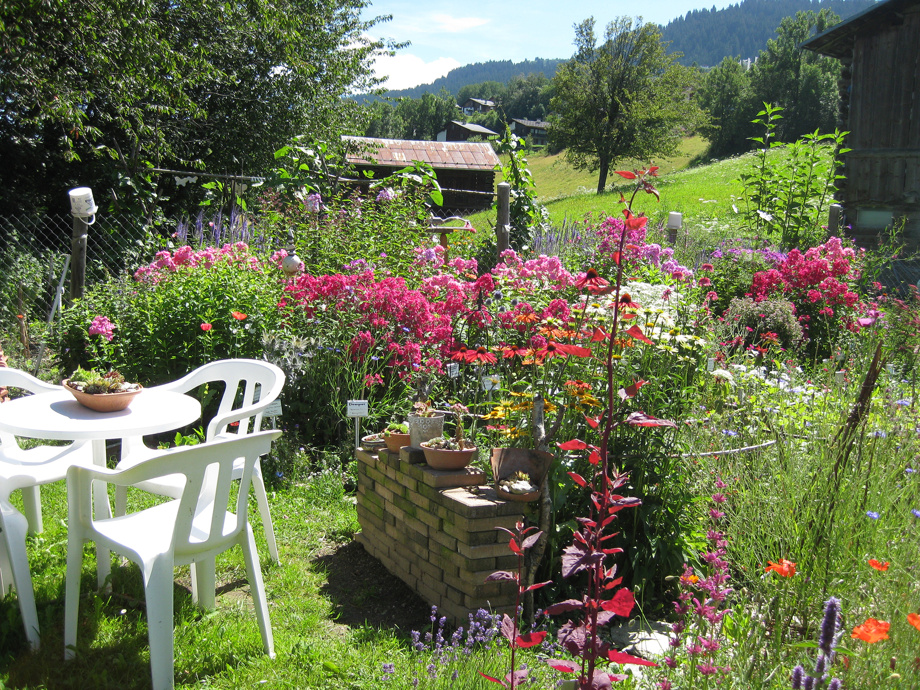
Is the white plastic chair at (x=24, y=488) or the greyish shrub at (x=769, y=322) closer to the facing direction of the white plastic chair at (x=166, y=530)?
the white plastic chair

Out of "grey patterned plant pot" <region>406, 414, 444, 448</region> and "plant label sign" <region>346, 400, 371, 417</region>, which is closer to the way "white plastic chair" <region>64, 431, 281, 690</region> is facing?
the plant label sign

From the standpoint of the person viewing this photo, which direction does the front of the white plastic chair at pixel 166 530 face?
facing away from the viewer and to the left of the viewer

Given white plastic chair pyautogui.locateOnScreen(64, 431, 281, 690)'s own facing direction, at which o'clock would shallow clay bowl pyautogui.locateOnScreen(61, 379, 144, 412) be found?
The shallow clay bowl is roughly at 1 o'clock from the white plastic chair.

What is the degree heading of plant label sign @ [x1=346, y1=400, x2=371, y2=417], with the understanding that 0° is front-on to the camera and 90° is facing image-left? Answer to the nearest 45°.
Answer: approximately 0°

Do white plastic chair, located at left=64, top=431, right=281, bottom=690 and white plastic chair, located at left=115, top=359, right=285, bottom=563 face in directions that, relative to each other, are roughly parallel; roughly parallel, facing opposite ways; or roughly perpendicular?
roughly perpendicular

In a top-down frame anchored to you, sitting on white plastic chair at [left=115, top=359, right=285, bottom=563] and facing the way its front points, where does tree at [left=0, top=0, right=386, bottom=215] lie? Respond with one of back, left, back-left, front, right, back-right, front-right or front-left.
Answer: back-right

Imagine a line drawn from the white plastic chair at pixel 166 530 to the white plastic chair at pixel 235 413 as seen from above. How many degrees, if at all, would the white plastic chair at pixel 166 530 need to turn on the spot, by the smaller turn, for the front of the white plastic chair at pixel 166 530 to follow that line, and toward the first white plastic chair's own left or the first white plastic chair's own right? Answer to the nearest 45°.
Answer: approximately 45° to the first white plastic chair's own right

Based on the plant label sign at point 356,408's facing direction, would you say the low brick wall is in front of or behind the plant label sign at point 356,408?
in front

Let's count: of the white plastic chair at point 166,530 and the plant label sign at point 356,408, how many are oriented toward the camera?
1
